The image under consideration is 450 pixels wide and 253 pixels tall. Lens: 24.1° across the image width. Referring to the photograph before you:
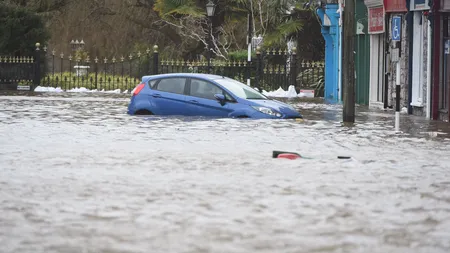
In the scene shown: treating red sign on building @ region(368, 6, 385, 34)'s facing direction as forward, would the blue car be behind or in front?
in front

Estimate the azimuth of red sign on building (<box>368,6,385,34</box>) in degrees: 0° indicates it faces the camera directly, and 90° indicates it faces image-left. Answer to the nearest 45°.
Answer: approximately 0°

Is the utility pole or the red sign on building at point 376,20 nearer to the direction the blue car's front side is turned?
the utility pole

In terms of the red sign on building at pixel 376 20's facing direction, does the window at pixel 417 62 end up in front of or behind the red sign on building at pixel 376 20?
in front

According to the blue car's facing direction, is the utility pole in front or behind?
in front

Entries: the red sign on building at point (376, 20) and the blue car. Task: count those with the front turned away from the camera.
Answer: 0
